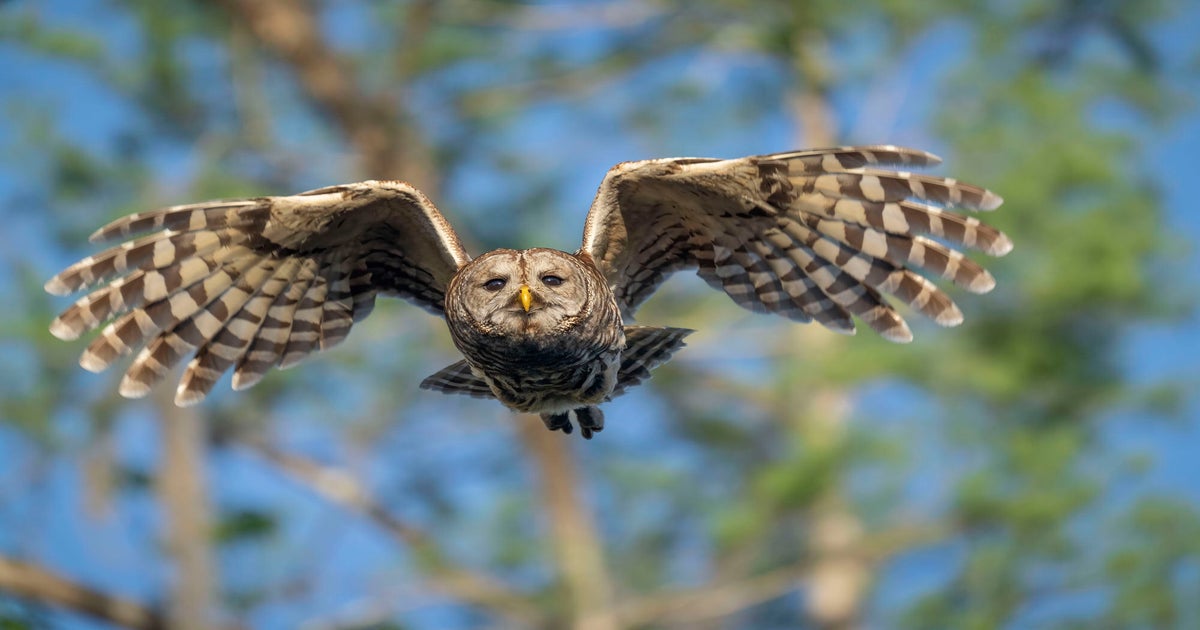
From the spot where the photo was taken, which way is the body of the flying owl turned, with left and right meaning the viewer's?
facing the viewer

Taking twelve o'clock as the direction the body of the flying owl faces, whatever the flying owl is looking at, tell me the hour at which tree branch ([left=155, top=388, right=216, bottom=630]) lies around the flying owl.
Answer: The tree branch is roughly at 5 o'clock from the flying owl.

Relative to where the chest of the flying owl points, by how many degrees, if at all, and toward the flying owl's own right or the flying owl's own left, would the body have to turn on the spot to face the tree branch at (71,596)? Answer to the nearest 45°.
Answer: approximately 135° to the flying owl's own right

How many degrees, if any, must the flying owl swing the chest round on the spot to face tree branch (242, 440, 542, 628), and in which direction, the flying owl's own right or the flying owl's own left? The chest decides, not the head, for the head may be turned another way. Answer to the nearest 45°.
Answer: approximately 180°

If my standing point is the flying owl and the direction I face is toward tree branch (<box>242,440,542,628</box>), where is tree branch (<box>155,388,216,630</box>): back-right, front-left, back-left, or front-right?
front-left
